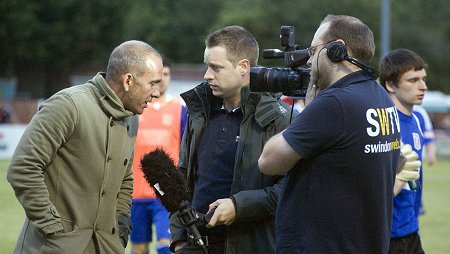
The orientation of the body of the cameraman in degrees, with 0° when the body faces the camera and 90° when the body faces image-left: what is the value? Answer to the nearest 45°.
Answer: approximately 135°

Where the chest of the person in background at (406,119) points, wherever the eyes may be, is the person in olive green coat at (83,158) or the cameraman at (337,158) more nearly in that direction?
the cameraman

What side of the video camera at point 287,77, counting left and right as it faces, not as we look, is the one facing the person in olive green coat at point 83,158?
front

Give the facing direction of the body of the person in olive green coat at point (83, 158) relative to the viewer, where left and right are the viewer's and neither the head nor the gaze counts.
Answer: facing the viewer and to the right of the viewer

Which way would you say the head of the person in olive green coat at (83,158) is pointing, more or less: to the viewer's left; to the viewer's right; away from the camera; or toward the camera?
to the viewer's right

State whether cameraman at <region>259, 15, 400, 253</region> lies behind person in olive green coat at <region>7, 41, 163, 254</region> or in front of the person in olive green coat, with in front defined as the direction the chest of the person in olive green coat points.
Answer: in front

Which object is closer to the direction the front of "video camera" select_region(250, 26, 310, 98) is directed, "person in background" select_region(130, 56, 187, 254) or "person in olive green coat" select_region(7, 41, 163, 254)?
the person in olive green coat

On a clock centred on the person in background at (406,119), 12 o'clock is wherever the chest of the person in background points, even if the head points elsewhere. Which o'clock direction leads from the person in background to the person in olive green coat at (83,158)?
The person in olive green coat is roughly at 3 o'clock from the person in background.

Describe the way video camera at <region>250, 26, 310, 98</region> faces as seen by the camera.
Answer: facing to the left of the viewer
